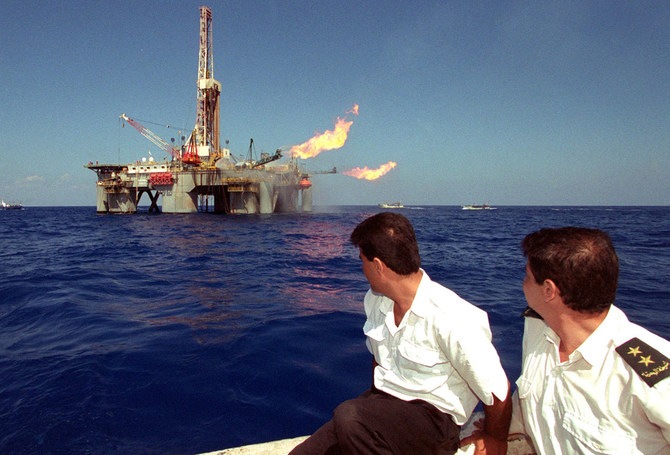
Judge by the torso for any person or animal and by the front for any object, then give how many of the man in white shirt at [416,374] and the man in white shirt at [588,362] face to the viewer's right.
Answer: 0

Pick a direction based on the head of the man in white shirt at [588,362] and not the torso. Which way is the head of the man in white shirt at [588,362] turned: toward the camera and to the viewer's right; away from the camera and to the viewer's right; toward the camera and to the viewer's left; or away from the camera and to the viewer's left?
away from the camera and to the viewer's left

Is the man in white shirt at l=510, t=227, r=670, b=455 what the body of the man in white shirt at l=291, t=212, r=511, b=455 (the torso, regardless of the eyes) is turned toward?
no

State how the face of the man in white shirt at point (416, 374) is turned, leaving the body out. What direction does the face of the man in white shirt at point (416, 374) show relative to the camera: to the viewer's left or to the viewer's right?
to the viewer's left

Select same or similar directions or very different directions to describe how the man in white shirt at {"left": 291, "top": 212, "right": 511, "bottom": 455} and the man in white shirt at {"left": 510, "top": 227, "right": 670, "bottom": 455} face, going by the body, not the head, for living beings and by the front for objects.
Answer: same or similar directions
